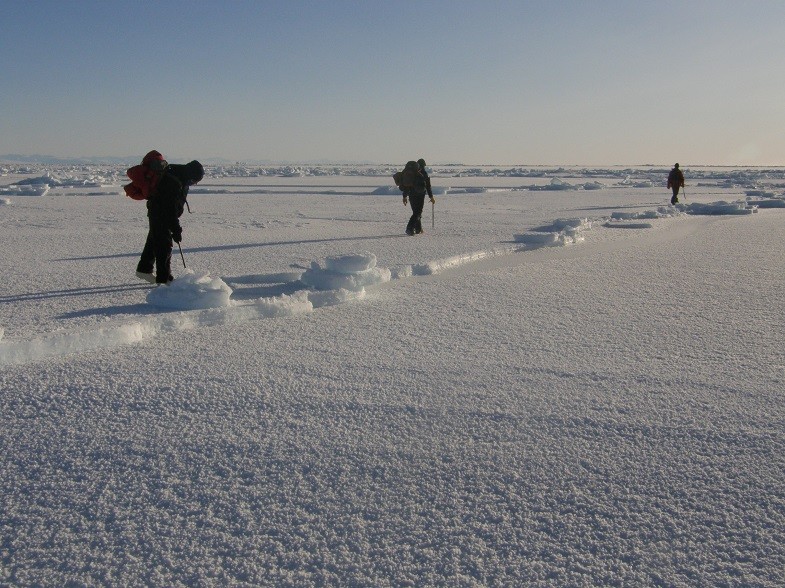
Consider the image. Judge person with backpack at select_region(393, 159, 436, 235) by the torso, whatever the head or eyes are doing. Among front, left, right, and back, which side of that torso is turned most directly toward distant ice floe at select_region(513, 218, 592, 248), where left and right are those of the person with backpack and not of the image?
right

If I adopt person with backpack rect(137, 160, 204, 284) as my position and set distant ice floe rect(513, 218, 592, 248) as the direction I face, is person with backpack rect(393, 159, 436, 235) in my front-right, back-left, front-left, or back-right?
front-left

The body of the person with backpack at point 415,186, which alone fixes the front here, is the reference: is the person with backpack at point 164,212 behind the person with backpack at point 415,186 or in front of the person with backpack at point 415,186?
behind

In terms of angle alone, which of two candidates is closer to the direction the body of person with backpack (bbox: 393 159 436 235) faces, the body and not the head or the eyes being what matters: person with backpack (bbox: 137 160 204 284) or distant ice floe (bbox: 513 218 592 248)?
the distant ice floe

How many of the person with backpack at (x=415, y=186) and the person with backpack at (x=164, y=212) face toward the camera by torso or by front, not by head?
0
